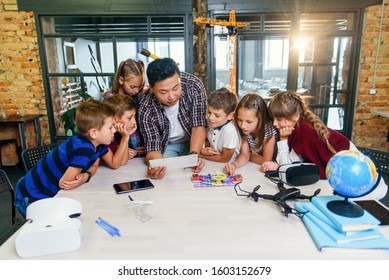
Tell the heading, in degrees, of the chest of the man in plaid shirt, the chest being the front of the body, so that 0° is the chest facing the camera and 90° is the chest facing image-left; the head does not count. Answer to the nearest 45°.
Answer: approximately 0°

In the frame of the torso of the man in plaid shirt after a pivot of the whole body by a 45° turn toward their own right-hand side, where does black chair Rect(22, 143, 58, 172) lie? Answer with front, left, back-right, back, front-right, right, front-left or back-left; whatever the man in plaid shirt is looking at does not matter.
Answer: front-right

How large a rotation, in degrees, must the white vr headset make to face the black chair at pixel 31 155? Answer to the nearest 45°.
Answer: approximately 180°

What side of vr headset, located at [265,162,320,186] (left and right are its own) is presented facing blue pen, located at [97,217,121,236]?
right

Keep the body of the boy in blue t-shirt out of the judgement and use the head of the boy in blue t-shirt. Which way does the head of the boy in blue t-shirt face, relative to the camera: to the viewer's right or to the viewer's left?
to the viewer's right

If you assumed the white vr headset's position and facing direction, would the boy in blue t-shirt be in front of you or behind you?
behind

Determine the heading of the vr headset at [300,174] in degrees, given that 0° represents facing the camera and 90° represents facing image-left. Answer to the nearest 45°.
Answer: approximately 315°
